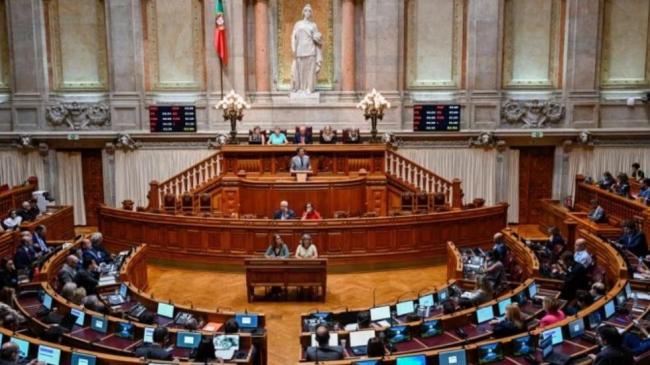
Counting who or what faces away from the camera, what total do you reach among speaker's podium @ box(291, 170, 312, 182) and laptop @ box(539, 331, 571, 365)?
0

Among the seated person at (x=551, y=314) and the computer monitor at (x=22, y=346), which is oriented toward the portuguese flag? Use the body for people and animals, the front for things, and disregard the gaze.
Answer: the seated person

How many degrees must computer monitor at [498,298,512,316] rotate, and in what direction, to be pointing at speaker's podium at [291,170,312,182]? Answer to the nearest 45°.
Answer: approximately 180°

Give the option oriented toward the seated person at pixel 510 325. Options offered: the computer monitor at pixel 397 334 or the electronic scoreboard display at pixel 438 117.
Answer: the electronic scoreboard display

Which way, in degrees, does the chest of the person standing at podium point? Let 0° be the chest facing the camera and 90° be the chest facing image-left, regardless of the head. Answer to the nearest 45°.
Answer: approximately 0°

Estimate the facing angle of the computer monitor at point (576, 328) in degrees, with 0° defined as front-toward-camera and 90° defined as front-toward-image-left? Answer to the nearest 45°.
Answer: approximately 315°

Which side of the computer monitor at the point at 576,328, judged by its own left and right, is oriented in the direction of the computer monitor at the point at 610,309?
left

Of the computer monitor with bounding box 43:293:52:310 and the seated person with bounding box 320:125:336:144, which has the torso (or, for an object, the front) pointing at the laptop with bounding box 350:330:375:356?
the seated person

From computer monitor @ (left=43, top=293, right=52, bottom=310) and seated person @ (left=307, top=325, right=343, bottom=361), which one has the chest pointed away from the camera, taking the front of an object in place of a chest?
the seated person

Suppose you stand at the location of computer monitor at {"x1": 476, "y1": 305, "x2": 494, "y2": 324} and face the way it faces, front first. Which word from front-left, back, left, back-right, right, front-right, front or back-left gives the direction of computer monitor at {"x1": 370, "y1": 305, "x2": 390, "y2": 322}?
back-right

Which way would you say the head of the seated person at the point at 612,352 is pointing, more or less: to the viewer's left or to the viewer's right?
to the viewer's left

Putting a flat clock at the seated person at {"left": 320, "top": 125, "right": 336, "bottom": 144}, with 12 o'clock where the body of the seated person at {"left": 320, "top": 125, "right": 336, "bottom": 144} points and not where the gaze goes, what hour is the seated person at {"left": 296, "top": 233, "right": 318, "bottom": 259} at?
the seated person at {"left": 296, "top": 233, "right": 318, "bottom": 259} is roughly at 12 o'clock from the seated person at {"left": 320, "top": 125, "right": 336, "bottom": 144}.

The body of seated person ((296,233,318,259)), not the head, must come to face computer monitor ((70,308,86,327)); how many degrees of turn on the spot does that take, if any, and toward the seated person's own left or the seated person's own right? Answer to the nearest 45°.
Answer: approximately 45° to the seated person's own right

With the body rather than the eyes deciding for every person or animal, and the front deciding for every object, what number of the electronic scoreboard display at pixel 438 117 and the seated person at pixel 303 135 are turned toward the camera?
2

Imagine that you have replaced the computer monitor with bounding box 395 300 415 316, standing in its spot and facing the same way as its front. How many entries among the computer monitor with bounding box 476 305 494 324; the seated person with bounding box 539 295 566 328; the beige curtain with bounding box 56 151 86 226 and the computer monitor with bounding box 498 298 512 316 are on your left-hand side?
3

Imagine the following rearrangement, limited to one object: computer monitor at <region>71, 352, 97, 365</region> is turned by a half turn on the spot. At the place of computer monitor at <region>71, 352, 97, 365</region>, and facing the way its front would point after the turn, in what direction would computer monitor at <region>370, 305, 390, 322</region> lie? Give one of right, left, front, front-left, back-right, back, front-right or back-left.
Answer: front-right

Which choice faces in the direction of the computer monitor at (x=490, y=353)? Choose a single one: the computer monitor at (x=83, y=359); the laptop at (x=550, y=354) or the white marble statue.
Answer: the white marble statue
